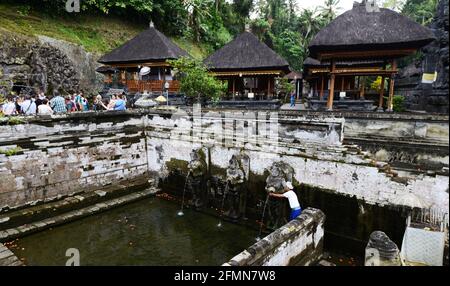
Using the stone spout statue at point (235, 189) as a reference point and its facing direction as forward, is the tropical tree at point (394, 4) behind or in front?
behind

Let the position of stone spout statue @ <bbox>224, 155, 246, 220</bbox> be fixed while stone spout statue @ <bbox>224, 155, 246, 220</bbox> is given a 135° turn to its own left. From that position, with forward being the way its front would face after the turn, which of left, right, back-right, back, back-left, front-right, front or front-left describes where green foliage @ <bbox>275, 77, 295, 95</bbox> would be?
left

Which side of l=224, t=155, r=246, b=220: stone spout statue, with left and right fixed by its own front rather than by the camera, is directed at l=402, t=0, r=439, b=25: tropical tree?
back

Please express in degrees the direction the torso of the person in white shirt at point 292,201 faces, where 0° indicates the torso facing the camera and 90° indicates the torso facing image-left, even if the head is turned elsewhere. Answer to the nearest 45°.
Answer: approximately 90°

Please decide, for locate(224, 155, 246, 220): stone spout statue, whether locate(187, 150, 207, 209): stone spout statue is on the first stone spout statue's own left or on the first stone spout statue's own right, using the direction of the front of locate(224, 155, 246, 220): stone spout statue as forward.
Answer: on the first stone spout statue's own right

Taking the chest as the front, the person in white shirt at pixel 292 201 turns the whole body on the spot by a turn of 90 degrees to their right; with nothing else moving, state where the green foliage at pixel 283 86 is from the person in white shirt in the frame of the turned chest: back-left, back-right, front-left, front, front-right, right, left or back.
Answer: front

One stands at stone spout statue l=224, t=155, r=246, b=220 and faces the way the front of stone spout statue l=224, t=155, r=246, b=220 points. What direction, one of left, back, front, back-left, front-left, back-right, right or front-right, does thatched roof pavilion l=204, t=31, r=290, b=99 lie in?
back-right

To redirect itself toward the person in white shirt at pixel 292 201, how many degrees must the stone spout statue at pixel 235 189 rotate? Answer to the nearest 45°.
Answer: approximately 90° to its left

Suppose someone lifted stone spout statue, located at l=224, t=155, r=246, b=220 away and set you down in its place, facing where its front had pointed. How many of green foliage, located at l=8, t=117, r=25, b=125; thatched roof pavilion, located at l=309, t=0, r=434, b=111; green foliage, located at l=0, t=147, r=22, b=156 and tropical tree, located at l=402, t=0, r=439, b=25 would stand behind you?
2

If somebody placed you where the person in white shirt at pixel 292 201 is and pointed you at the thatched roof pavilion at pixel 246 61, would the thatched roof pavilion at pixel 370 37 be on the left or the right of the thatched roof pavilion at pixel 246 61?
right

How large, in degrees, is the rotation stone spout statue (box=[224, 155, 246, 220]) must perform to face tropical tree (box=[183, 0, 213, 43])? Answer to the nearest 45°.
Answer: approximately 135° to its right

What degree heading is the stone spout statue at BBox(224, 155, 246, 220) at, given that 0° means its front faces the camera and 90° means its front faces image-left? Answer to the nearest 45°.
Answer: approximately 45°

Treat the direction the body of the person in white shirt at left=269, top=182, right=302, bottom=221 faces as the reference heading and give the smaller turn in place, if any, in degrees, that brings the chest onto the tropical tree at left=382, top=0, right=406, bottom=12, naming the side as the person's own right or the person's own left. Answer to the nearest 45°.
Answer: approximately 90° to the person's own right
